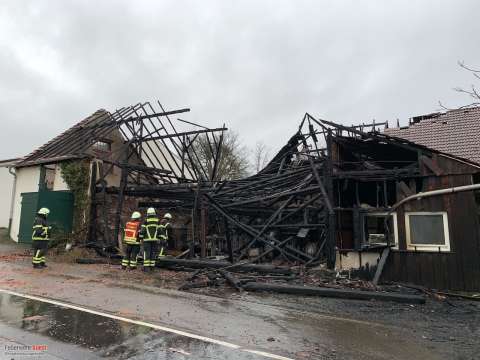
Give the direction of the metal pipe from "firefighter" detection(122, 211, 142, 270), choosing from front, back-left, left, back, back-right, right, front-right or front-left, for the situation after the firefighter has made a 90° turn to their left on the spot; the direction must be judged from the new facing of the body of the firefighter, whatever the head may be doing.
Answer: back

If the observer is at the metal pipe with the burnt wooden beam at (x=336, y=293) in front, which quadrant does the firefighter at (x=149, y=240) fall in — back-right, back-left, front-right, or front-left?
front-right

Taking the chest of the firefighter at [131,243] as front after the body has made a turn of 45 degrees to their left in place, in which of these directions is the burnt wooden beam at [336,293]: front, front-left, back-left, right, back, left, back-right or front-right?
back-right

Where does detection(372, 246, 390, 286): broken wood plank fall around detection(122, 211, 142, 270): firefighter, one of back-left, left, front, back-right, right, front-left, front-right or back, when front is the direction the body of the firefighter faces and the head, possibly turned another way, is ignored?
right

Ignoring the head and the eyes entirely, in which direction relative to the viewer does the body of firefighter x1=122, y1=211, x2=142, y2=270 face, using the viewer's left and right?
facing away from the viewer and to the right of the viewer

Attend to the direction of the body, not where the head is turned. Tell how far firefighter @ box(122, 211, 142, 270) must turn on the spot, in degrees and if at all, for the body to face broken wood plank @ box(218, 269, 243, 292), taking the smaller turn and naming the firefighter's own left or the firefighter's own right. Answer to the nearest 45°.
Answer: approximately 90° to the firefighter's own right

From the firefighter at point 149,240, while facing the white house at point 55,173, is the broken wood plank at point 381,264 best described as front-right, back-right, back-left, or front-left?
back-right

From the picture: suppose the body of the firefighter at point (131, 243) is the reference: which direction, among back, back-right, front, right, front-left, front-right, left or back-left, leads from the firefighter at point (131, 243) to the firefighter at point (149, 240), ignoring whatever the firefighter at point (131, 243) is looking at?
right

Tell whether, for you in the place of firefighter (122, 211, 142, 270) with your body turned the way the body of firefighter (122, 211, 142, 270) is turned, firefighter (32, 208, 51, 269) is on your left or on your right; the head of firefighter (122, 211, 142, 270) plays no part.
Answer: on your left
